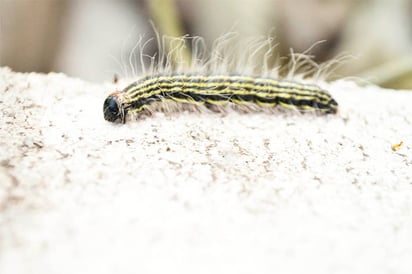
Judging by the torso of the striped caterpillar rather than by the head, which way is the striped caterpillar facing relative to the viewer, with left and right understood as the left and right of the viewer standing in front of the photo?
facing to the left of the viewer
